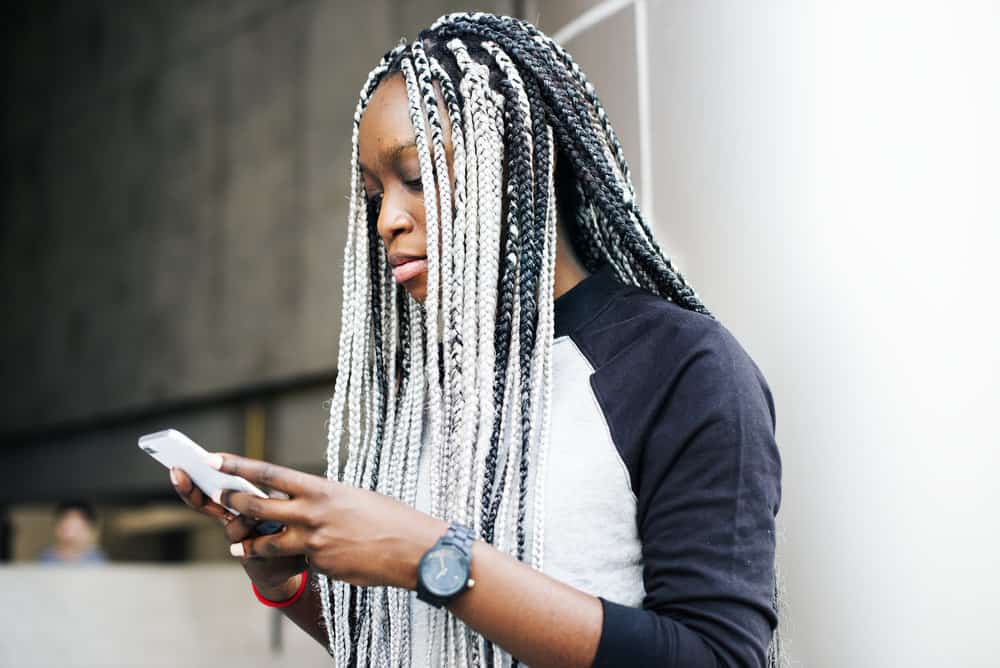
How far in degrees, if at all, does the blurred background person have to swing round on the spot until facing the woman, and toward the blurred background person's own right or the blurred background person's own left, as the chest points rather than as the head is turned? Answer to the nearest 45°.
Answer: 0° — they already face them

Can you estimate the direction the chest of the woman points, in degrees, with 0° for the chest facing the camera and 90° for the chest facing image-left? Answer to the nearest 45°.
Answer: approximately 45°

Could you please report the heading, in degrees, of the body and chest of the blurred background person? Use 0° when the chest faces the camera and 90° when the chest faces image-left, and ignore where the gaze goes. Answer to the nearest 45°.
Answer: approximately 0°

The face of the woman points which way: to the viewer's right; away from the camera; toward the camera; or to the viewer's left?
to the viewer's left

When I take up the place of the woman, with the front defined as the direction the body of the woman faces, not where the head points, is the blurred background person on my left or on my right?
on my right
